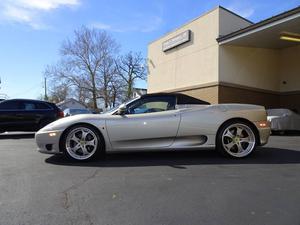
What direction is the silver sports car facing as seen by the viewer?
to the viewer's left

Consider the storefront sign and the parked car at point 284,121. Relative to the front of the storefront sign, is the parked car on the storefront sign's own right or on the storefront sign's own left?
on the storefront sign's own left

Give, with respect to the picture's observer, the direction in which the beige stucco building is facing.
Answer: facing the viewer and to the left of the viewer

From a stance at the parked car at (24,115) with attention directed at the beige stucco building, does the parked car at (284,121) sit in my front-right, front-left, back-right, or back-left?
front-right

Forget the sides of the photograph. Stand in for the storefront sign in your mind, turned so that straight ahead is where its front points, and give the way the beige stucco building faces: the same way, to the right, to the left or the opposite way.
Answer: the same way

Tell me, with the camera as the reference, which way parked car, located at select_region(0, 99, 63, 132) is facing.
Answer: facing to the left of the viewer

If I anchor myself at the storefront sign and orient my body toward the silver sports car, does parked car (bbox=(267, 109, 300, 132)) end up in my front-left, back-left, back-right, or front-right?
front-left

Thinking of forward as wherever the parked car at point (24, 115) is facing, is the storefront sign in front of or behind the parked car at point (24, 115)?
behind

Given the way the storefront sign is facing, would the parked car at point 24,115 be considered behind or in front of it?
in front

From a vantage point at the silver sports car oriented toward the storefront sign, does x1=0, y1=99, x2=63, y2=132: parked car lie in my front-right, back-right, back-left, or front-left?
front-left

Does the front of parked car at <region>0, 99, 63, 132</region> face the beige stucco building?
no

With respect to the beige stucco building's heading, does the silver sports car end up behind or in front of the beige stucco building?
in front

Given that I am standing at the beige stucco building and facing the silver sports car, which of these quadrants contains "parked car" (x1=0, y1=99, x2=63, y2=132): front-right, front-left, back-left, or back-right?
front-right

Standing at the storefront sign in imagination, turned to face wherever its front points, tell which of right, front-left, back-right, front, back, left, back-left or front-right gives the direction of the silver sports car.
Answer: front-left

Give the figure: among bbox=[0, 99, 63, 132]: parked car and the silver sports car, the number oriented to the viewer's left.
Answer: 2

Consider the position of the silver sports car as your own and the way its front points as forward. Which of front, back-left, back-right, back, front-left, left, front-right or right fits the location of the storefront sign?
right
